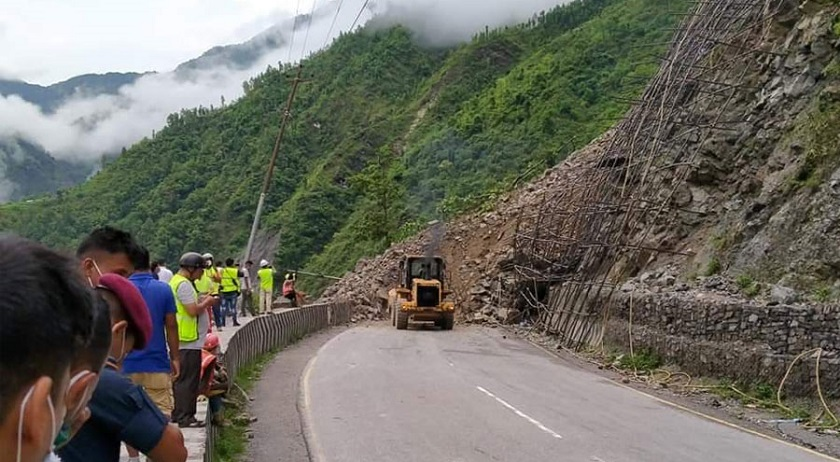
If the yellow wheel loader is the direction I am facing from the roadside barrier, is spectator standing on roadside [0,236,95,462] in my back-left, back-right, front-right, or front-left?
back-right

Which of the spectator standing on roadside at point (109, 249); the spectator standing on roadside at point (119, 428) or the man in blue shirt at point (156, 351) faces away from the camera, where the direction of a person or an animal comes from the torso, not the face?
the man in blue shirt

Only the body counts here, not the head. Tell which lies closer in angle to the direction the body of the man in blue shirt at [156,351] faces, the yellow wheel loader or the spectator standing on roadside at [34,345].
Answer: the yellow wheel loader

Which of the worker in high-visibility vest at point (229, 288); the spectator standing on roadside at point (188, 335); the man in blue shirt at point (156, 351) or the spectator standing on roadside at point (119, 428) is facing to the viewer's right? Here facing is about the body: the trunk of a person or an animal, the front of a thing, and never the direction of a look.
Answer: the spectator standing on roadside at point (188, 335)

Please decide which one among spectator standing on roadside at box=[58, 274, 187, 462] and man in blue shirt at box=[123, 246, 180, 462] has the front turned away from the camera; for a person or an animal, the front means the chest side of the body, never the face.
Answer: the man in blue shirt
